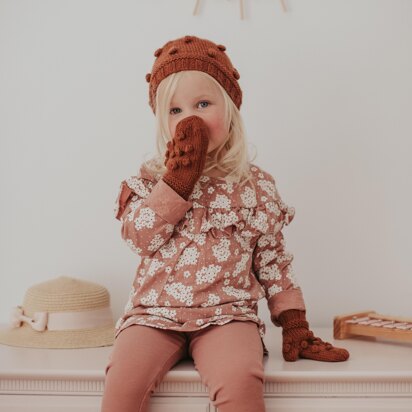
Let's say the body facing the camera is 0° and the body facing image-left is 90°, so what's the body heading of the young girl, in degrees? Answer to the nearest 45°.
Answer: approximately 0°

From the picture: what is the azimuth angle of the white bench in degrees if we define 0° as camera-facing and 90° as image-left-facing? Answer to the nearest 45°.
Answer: approximately 0°
